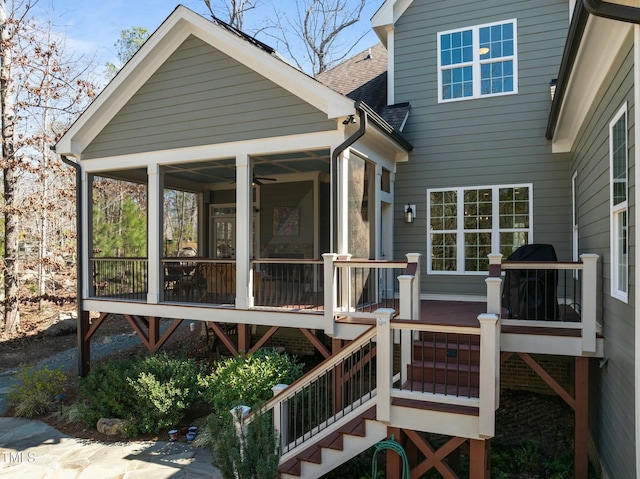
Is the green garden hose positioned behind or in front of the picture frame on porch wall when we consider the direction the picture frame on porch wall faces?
in front

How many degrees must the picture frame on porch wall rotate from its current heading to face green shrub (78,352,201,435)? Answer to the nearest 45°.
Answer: approximately 45° to its right

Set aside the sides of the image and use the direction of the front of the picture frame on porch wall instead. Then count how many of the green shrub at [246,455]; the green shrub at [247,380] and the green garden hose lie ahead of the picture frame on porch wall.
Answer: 3

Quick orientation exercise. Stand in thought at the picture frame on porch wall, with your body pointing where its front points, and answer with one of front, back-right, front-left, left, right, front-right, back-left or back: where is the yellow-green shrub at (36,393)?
front-right
